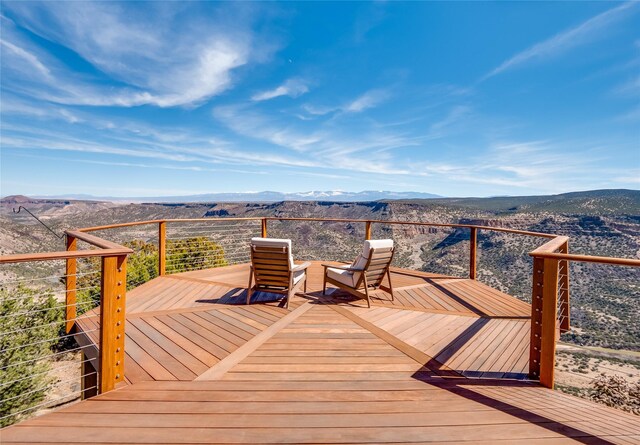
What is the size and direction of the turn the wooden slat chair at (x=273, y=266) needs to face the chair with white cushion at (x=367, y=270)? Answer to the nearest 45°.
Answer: approximately 45° to its right

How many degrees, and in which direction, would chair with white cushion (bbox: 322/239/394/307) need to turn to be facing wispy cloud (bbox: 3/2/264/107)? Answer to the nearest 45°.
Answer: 0° — it already faces it

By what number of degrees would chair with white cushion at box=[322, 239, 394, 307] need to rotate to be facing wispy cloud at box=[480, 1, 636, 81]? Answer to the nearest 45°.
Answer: approximately 90° to its right

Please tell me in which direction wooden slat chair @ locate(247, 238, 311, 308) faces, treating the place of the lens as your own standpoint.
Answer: facing away from the viewer and to the right of the viewer

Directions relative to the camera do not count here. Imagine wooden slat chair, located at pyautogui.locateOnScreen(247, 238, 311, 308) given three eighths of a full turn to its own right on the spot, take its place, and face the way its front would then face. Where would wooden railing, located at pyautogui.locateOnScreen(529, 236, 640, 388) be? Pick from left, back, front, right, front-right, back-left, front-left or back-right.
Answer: front-left

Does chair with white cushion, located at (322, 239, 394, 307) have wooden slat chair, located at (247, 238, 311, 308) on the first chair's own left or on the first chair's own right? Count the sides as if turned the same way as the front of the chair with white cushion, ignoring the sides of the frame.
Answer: on the first chair's own left
